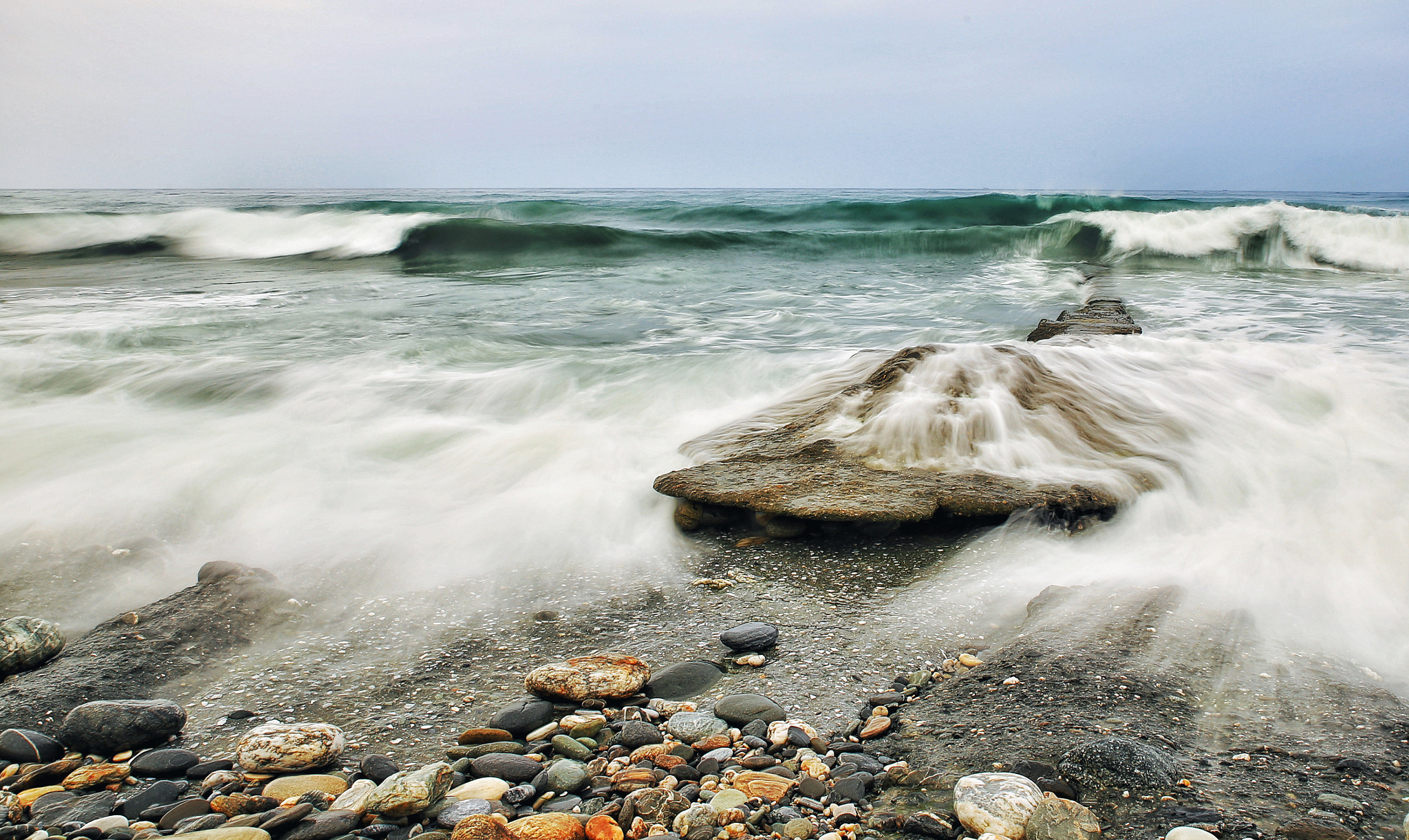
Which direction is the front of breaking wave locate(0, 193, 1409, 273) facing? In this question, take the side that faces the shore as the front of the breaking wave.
toward the camera

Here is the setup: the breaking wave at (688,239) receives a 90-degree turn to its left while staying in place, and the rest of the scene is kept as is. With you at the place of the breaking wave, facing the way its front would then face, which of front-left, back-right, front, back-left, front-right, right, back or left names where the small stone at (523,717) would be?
right

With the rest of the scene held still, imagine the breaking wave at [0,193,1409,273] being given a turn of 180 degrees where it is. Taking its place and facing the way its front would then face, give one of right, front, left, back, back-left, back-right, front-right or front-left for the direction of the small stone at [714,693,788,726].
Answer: back

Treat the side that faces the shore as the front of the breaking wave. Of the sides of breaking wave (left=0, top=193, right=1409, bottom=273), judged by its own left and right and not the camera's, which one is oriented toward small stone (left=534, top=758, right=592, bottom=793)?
front

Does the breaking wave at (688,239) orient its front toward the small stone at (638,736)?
yes

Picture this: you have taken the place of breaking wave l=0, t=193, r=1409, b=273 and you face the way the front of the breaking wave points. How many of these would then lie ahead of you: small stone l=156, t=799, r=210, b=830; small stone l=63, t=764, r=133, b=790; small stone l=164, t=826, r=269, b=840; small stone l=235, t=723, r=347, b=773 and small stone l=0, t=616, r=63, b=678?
5

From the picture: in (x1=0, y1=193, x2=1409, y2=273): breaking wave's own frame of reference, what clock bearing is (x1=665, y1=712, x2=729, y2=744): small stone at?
The small stone is roughly at 12 o'clock from the breaking wave.

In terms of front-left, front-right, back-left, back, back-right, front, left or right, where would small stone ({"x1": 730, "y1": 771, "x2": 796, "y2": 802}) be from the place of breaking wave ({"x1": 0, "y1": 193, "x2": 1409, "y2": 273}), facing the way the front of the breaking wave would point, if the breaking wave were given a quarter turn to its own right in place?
left

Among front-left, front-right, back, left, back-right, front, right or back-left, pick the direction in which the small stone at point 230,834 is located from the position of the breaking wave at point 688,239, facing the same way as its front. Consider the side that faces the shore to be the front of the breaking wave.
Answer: front

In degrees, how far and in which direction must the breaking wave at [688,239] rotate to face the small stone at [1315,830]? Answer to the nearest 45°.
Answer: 0° — it already faces it

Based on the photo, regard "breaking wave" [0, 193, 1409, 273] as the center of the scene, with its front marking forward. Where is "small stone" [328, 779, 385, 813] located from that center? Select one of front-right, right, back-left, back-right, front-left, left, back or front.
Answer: front

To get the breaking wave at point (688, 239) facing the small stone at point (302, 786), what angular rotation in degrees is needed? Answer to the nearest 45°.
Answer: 0° — it already faces it

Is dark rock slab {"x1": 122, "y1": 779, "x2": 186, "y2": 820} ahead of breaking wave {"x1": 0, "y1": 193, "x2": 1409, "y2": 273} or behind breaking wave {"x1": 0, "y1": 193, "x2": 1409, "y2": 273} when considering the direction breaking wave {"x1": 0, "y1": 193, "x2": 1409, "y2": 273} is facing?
ahead

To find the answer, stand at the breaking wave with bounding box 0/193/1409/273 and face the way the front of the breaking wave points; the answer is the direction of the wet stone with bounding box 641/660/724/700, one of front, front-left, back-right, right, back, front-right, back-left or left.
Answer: front

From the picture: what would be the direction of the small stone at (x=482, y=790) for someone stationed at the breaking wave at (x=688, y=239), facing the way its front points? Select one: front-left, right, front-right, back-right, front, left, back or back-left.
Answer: front

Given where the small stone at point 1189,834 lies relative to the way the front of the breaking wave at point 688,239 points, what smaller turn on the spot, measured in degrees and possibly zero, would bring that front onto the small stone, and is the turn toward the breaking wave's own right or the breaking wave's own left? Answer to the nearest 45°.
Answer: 0° — it already faces it

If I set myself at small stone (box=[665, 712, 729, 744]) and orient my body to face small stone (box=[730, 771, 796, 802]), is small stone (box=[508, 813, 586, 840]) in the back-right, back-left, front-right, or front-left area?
front-right

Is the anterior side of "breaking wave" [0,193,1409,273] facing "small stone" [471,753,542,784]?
yes

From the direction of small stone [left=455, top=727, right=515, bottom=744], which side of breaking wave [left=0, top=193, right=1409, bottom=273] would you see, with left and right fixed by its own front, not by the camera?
front
